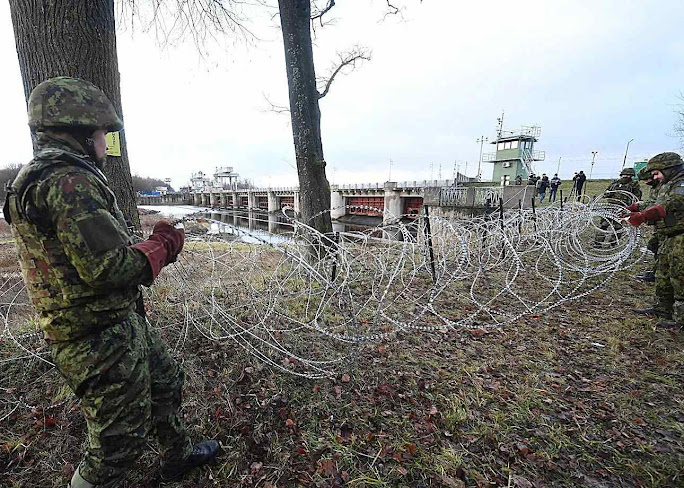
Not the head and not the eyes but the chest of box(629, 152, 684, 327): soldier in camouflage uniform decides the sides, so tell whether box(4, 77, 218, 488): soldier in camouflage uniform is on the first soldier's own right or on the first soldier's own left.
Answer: on the first soldier's own left

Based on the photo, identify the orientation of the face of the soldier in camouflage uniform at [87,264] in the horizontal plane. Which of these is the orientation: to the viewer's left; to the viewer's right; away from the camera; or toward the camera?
to the viewer's right

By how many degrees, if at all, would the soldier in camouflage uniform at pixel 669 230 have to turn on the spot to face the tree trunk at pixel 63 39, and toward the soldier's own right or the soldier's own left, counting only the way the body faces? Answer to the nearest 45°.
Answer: approximately 45° to the soldier's own left

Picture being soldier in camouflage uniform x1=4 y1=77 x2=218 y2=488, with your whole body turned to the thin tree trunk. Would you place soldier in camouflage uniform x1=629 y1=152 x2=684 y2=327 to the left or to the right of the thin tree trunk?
right

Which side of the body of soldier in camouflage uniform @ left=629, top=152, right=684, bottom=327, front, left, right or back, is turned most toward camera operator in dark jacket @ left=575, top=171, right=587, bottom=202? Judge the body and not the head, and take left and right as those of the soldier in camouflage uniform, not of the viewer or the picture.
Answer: right

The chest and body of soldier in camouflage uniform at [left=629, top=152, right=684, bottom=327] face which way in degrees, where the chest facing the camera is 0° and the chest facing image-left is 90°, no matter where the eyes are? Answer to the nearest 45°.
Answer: approximately 90°
